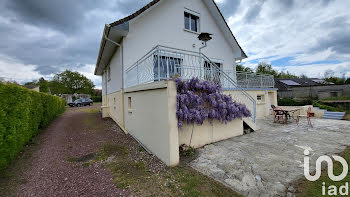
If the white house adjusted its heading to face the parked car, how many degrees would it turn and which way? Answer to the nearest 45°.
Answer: approximately 180°

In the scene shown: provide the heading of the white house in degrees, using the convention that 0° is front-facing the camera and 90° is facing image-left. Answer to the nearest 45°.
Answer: approximately 315°

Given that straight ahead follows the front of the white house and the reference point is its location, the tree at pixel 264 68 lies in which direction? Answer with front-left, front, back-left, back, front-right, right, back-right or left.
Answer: left

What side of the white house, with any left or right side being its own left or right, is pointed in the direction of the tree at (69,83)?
back

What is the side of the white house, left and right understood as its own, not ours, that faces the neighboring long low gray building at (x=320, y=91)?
left

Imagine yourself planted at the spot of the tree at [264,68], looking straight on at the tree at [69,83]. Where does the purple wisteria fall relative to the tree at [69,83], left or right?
left
